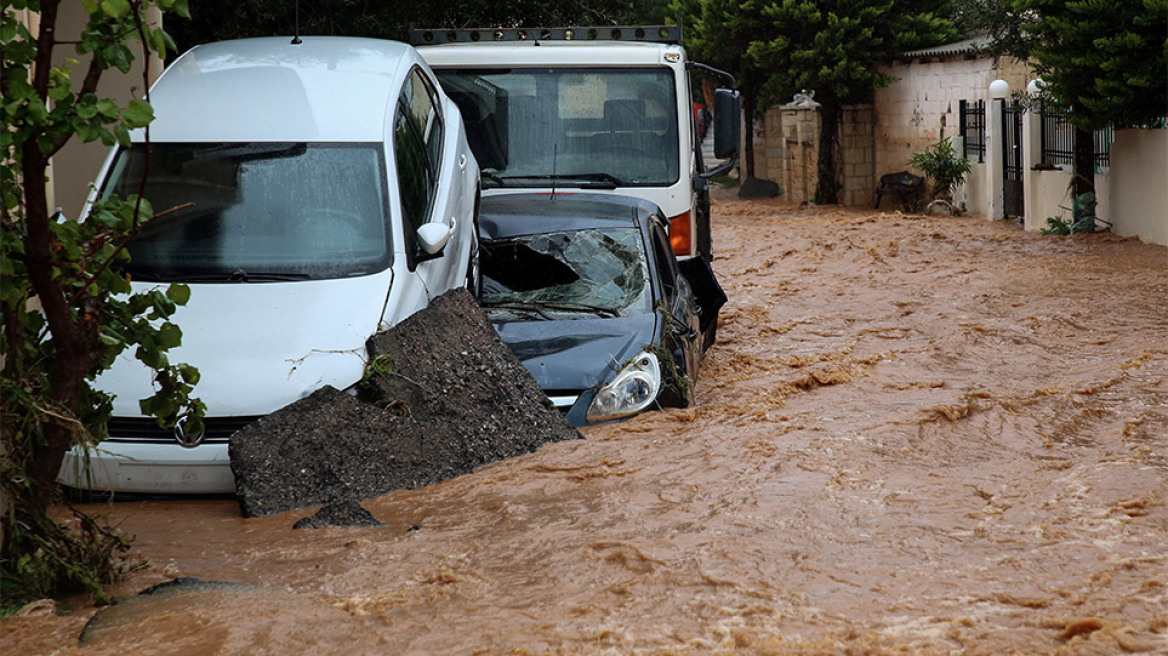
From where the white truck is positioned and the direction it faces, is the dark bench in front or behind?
behind

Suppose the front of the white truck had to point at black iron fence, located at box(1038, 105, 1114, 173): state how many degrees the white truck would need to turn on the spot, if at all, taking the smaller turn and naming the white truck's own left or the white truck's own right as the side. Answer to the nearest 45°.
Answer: approximately 135° to the white truck's own left

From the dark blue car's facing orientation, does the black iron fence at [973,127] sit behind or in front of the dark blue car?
behind

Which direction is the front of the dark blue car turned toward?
toward the camera

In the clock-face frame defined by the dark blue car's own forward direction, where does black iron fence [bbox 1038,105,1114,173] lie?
The black iron fence is roughly at 7 o'clock from the dark blue car.

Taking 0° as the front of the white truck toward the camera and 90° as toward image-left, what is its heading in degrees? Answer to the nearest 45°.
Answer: approximately 0°

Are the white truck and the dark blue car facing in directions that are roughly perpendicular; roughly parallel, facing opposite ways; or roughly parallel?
roughly parallel

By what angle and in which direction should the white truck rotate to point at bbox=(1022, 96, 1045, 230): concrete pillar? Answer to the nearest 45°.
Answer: approximately 135° to its left

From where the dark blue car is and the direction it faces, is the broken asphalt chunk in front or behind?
in front

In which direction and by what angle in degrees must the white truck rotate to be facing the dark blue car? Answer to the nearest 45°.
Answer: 0° — it already faces it

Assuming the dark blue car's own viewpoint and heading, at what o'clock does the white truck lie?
The white truck is roughly at 6 o'clock from the dark blue car.
